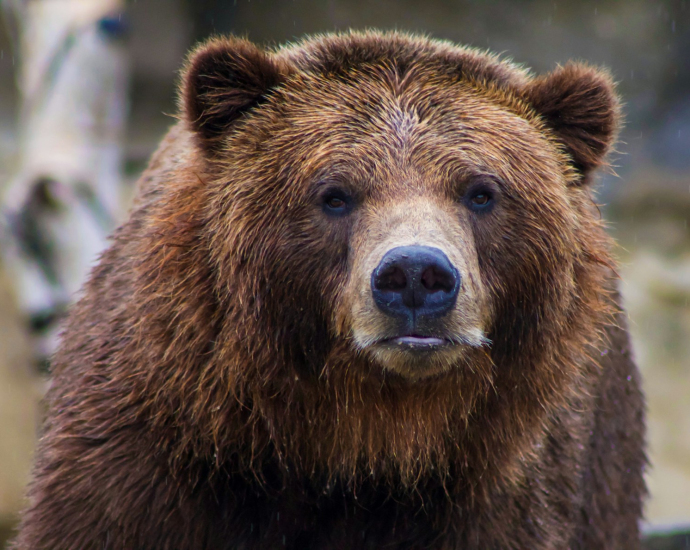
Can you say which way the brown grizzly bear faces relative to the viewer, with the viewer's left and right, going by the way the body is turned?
facing the viewer

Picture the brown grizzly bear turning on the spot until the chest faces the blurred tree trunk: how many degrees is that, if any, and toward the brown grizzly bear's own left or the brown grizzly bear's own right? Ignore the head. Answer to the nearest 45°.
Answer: approximately 135° to the brown grizzly bear's own right
